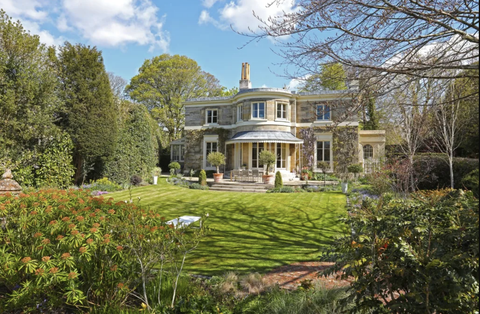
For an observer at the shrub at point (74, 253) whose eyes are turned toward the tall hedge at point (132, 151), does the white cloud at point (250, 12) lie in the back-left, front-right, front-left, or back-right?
front-right

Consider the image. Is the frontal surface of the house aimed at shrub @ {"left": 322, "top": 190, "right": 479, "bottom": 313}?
yes

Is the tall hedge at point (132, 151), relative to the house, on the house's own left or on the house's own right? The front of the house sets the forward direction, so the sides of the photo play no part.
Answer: on the house's own right

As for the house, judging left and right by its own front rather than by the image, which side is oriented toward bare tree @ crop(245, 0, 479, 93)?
front

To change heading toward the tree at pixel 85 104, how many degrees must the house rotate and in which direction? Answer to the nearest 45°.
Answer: approximately 45° to its right

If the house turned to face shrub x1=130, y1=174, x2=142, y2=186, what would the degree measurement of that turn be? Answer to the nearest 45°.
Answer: approximately 45° to its right

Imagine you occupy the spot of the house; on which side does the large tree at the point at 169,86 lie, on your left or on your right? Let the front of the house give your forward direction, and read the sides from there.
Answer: on your right

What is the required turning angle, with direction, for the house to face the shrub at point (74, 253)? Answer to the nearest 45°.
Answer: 0° — it already faces it

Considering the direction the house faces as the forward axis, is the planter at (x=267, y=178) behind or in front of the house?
in front

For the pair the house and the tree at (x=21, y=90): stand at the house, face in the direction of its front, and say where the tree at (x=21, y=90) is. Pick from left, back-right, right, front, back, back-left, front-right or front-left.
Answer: front-right

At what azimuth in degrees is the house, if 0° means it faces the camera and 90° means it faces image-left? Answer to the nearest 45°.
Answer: approximately 0°

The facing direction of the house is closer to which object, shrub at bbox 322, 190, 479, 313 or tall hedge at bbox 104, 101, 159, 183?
the shrub

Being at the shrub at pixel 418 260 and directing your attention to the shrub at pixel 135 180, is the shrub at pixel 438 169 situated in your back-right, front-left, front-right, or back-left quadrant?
front-right

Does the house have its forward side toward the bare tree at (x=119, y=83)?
no

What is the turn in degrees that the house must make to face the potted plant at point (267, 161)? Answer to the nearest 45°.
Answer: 0° — it already faces it
